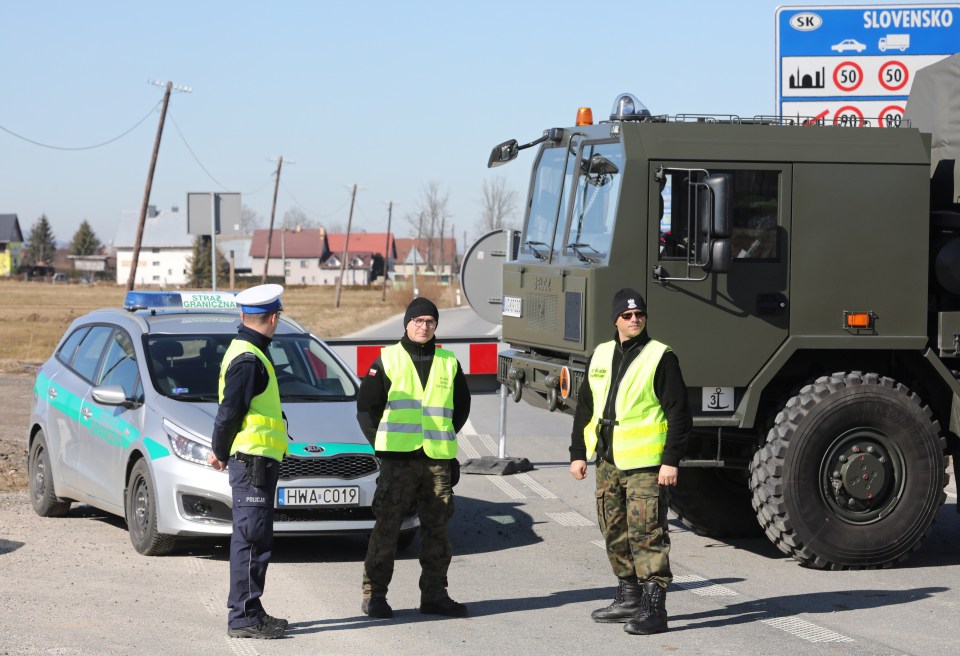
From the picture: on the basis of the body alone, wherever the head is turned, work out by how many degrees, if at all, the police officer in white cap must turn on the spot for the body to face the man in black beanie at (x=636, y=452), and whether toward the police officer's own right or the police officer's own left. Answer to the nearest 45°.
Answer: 0° — they already face them

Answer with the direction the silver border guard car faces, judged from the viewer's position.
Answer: facing the viewer and to the right of the viewer

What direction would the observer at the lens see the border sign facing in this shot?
facing the viewer

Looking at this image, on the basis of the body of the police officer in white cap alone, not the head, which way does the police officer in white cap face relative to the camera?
to the viewer's right

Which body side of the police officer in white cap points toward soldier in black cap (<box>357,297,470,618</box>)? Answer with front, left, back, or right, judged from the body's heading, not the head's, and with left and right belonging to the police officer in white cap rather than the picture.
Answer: front

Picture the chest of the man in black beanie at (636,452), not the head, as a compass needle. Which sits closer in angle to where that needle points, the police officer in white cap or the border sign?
the police officer in white cap

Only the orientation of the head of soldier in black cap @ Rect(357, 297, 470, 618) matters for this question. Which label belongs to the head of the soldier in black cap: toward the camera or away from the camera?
toward the camera

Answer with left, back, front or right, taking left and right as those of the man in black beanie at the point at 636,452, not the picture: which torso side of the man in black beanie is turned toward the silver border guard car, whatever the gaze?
right

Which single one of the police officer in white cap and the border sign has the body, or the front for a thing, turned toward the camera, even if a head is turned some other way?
the border sign

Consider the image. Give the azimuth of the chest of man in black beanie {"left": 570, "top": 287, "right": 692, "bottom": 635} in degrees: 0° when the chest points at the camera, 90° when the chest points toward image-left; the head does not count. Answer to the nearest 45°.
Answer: approximately 45°

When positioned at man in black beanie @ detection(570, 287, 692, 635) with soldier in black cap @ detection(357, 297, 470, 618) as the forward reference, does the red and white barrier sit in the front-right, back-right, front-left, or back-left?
front-right
